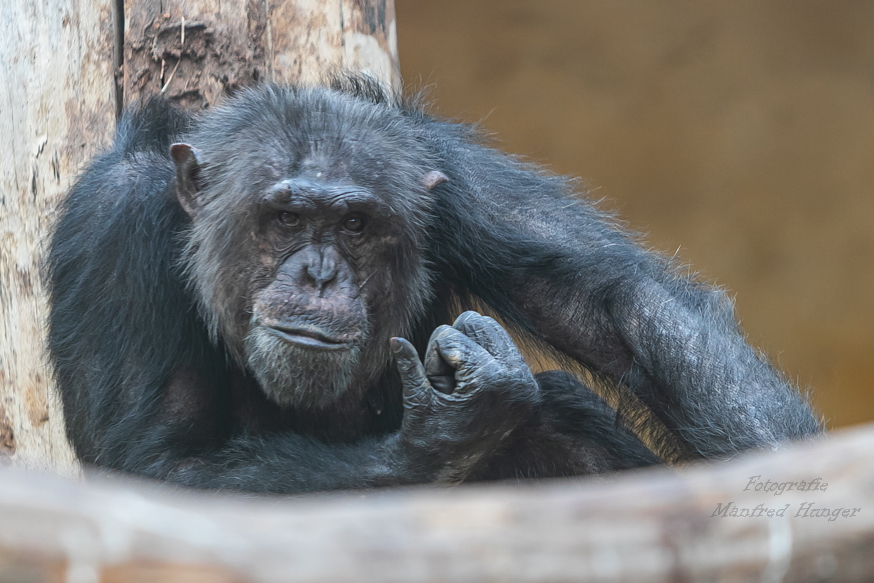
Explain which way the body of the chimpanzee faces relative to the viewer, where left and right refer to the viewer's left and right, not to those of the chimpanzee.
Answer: facing the viewer

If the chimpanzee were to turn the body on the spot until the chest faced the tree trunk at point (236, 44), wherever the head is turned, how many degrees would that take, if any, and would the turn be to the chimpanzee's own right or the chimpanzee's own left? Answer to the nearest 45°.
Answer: approximately 135° to the chimpanzee's own right

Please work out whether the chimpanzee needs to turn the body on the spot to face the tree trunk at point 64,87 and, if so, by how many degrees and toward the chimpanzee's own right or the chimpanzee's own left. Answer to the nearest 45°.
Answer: approximately 135° to the chimpanzee's own right
